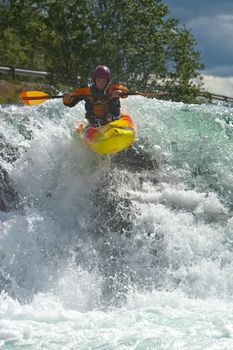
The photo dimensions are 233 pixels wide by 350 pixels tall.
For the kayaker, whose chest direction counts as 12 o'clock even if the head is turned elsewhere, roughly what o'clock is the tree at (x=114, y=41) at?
The tree is roughly at 6 o'clock from the kayaker.

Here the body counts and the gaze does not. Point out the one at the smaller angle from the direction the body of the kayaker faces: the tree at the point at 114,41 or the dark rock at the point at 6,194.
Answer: the dark rock

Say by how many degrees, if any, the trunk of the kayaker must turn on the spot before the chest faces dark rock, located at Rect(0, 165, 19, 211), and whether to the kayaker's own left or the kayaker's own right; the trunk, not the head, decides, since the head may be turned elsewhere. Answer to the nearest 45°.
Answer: approximately 45° to the kayaker's own right

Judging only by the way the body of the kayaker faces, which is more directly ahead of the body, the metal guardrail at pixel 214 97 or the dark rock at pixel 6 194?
the dark rock

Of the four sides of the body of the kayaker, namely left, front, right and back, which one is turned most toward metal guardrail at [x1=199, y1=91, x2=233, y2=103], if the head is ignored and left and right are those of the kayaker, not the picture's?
back

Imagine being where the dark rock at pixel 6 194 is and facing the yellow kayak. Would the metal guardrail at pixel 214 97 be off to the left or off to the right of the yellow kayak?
left

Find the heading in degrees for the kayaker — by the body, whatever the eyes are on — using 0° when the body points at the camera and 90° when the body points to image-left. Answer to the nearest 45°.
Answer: approximately 0°
